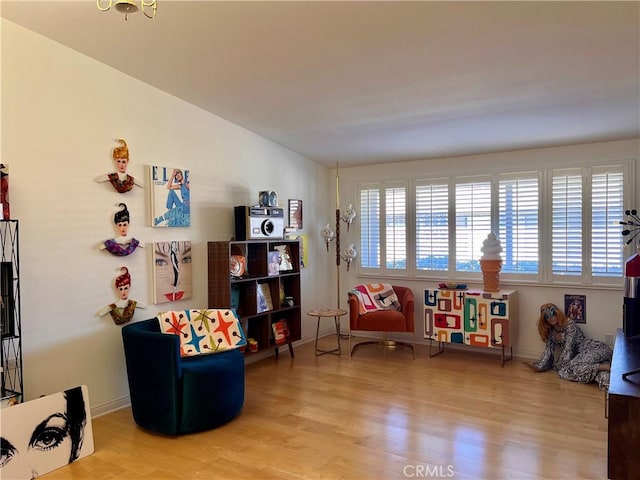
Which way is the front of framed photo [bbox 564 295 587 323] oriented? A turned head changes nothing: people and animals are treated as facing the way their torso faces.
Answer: toward the camera

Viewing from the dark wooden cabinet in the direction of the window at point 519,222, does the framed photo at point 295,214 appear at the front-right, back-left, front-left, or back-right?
front-left

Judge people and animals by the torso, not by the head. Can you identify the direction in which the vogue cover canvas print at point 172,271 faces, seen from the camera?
facing the viewer and to the right of the viewer

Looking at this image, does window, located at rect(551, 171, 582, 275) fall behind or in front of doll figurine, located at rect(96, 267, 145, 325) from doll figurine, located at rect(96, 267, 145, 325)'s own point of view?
in front

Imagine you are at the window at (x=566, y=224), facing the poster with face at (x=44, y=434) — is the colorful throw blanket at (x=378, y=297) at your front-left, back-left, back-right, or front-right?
front-right

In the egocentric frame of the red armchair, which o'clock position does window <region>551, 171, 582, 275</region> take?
The window is roughly at 9 o'clock from the red armchair.

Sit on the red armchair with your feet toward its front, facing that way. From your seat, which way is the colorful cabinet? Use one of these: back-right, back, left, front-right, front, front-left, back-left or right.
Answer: left

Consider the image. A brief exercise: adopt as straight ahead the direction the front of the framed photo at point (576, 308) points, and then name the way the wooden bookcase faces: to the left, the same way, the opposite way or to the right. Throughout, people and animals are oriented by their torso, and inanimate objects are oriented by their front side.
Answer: to the left

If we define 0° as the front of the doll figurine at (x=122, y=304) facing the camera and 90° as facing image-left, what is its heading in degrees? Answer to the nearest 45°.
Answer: approximately 315°

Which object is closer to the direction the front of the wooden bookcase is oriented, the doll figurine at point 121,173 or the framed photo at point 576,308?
the framed photo

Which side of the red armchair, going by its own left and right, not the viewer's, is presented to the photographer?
front

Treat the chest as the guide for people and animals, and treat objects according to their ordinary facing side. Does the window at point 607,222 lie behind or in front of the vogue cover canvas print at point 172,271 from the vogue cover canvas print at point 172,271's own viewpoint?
in front

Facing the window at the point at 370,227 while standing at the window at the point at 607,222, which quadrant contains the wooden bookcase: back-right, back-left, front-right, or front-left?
front-left

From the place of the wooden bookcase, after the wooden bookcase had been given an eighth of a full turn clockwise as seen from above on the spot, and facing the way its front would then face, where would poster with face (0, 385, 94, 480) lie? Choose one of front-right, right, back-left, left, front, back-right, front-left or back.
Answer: front-right

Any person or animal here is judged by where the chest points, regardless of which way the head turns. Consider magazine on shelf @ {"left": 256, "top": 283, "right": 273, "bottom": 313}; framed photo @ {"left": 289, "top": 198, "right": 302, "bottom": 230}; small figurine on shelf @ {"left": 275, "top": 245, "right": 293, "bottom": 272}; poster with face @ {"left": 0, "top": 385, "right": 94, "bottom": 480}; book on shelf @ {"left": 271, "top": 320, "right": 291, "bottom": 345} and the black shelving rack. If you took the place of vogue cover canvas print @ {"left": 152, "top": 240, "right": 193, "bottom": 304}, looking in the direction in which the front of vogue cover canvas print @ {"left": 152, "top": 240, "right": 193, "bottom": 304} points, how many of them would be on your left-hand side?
4

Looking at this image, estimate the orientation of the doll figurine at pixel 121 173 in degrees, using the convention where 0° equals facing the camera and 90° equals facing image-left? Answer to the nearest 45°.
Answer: approximately 315°
